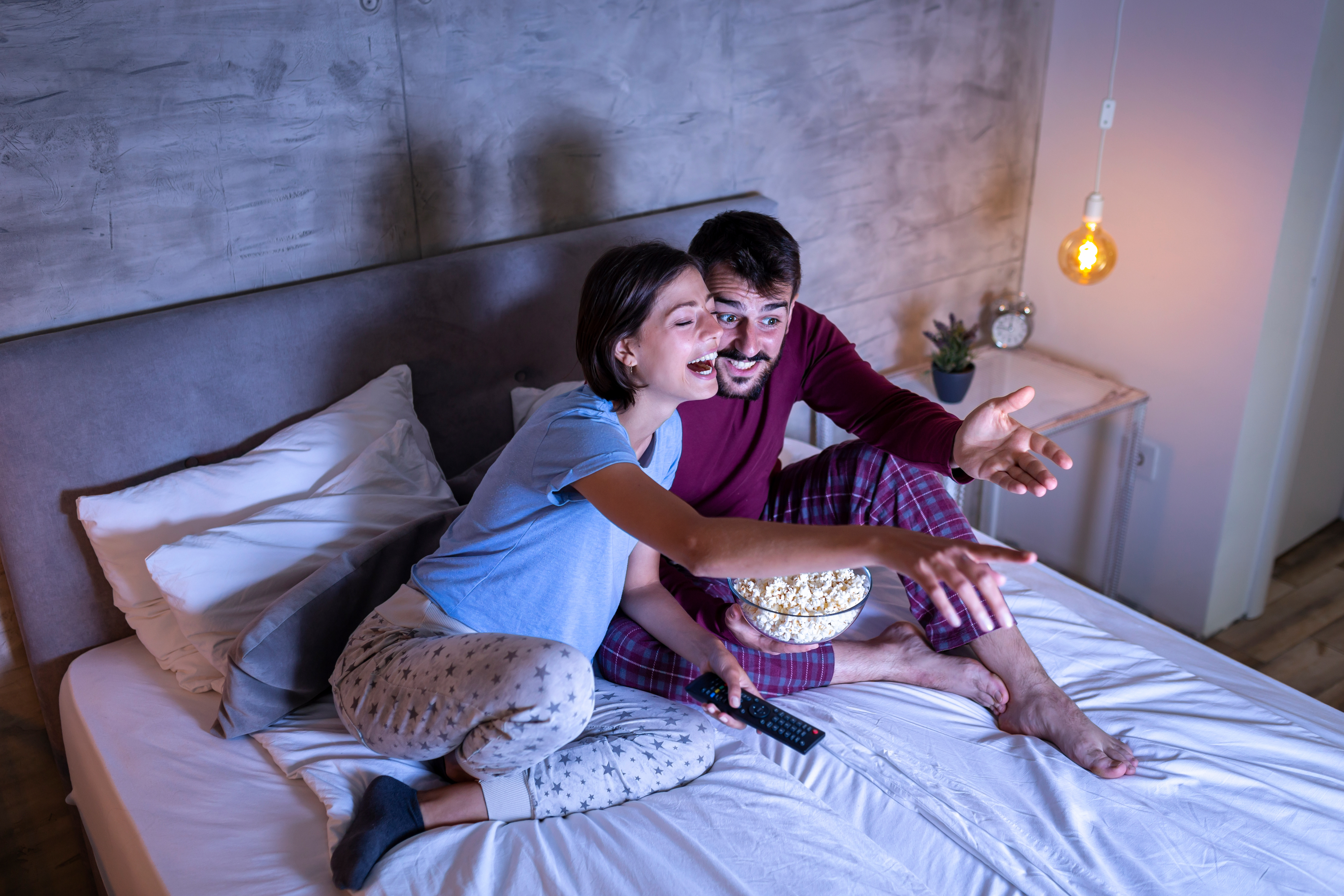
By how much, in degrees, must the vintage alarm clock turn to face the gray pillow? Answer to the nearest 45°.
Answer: approximately 45° to its right

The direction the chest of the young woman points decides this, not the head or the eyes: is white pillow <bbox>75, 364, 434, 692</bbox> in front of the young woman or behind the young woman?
behind

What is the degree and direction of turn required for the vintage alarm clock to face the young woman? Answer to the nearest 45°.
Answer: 0° — it already faces them

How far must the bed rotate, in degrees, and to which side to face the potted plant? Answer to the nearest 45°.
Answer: approximately 90° to its left

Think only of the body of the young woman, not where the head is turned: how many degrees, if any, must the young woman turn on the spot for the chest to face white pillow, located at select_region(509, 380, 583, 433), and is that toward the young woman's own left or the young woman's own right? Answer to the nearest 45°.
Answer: approximately 90° to the young woman's own left

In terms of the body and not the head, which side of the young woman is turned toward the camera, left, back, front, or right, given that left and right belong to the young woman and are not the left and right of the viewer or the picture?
right

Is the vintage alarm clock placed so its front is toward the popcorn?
yes

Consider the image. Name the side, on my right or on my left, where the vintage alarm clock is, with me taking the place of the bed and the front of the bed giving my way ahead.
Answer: on my left

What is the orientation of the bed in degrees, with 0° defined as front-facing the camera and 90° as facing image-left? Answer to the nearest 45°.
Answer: approximately 315°

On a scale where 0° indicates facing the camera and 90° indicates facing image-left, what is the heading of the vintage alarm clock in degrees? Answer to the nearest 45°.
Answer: approximately 0°
